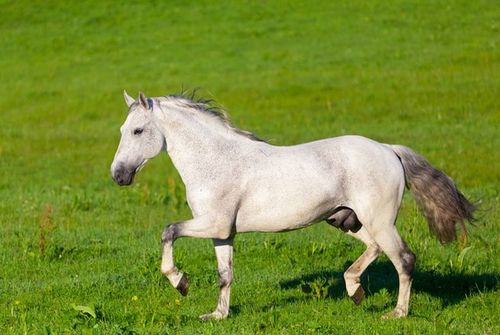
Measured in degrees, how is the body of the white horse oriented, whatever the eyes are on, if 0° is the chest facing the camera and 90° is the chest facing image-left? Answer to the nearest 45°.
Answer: approximately 90°
